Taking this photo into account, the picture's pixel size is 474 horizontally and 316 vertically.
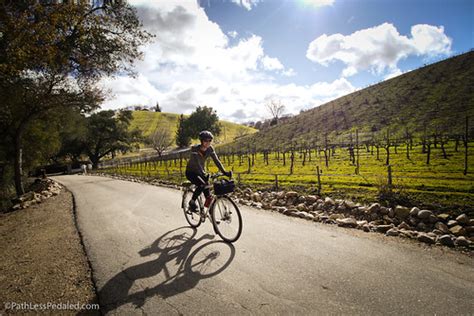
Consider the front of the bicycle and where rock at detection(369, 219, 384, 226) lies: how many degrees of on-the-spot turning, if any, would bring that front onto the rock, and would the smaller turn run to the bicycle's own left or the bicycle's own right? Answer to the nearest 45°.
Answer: approximately 45° to the bicycle's own left

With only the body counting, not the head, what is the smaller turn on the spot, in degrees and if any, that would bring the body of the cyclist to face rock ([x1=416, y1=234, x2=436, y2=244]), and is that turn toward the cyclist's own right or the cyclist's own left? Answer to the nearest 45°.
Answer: approximately 45° to the cyclist's own left

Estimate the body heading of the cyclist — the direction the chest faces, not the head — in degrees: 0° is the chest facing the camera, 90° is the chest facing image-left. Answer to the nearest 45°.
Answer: approximately 315°

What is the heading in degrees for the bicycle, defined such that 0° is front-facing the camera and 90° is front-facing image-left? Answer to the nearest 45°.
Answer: approximately 315°

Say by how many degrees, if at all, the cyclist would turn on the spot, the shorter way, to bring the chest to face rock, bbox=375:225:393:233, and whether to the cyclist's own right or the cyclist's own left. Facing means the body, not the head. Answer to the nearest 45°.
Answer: approximately 45° to the cyclist's own left

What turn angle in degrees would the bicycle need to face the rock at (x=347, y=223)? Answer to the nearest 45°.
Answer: approximately 45° to its left
